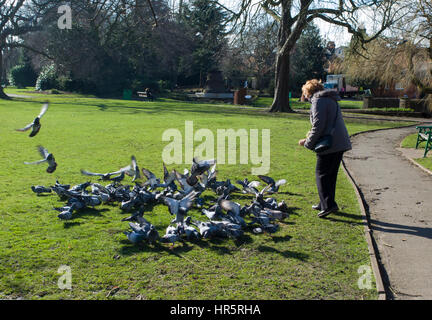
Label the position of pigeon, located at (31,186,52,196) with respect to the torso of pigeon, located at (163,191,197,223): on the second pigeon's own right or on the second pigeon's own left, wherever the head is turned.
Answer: on the second pigeon's own left

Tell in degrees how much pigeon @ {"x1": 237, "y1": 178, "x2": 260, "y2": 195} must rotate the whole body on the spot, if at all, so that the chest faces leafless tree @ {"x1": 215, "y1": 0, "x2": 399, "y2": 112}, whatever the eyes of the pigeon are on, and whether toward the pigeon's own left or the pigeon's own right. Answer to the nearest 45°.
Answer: approximately 90° to the pigeon's own right

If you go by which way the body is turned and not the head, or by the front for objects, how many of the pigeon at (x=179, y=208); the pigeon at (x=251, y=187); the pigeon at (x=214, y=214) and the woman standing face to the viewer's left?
2

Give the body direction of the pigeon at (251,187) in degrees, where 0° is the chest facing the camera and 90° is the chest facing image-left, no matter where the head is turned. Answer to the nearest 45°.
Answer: approximately 90°

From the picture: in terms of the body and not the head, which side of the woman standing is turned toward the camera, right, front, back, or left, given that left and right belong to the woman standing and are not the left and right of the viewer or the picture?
left
